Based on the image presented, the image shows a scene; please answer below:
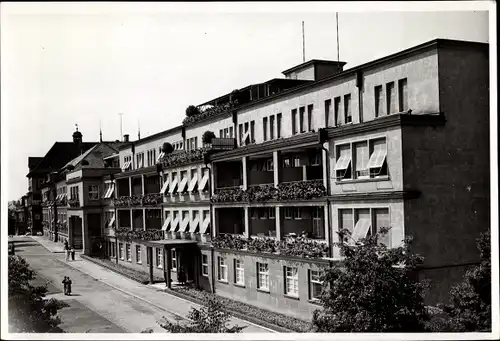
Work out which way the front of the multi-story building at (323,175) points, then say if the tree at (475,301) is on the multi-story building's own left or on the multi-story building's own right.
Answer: on the multi-story building's own left

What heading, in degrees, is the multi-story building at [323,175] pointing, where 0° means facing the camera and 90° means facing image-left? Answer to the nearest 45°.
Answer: approximately 45°

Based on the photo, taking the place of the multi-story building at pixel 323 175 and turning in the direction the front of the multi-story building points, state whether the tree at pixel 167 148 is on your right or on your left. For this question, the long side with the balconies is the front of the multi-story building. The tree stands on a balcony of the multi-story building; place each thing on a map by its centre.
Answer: on your right

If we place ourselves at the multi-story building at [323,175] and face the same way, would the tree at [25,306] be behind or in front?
in front

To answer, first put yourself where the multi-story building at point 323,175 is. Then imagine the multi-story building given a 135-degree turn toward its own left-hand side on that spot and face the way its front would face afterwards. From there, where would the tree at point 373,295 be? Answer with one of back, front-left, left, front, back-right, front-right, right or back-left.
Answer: right
